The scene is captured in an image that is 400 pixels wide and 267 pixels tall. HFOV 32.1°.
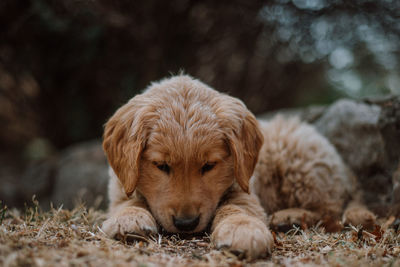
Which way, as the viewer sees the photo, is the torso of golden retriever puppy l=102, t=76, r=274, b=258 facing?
toward the camera

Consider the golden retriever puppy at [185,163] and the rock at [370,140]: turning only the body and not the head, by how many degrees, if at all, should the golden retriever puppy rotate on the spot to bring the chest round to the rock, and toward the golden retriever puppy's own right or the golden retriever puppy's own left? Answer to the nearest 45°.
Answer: approximately 135° to the golden retriever puppy's own left

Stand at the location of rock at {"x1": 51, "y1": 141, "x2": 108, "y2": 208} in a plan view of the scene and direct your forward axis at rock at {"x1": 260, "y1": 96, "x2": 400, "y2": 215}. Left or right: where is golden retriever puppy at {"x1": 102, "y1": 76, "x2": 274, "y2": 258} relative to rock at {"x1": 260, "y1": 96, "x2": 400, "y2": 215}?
right

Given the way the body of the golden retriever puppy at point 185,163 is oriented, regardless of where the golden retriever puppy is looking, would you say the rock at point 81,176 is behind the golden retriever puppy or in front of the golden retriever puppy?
behind
